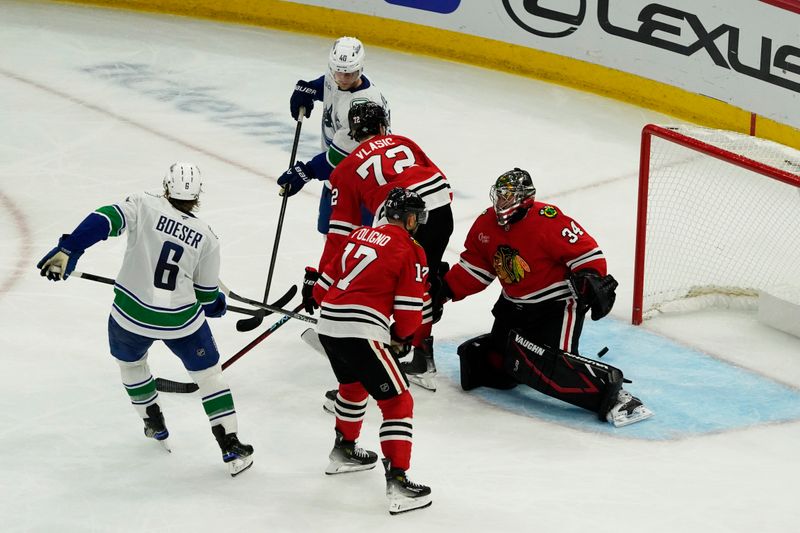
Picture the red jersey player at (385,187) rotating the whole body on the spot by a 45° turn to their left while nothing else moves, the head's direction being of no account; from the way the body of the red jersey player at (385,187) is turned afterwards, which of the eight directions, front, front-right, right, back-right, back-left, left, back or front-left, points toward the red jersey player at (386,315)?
left

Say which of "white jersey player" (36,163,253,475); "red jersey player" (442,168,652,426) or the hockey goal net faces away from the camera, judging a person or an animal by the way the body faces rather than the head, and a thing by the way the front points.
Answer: the white jersey player

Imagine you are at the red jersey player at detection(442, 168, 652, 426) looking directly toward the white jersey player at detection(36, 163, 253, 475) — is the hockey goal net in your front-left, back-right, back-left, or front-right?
back-right

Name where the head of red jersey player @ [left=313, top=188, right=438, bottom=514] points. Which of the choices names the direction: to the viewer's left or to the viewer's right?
to the viewer's right

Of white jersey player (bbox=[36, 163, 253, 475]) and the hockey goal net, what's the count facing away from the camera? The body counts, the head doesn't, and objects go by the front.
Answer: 1

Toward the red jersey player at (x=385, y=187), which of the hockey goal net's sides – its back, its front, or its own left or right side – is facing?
front

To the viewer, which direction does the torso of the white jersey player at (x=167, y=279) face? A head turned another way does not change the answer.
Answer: away from the camera

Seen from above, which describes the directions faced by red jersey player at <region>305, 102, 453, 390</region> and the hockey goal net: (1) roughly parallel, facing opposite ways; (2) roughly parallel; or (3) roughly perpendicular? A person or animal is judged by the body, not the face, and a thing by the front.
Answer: roughly perpendicular

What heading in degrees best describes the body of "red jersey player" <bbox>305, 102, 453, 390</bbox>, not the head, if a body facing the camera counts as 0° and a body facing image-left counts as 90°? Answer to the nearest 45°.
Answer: approximately 135°

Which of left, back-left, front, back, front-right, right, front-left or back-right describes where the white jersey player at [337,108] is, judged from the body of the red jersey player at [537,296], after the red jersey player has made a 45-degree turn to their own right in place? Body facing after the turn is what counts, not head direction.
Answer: front-right

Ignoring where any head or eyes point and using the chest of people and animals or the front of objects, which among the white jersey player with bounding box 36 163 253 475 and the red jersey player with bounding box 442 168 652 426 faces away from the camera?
the white jersey player

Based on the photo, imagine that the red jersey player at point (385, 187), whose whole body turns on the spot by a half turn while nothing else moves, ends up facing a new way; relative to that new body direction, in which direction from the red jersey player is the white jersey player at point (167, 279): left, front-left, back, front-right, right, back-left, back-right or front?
right

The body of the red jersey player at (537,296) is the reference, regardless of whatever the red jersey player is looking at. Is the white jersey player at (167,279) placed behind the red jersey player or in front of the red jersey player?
in front

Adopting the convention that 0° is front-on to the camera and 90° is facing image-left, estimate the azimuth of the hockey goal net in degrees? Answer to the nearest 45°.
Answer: approximately 45°

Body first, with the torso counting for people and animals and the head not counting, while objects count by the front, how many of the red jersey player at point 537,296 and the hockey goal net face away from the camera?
0

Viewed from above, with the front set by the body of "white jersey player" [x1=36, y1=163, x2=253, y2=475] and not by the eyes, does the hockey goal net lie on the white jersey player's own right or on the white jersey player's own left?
on the white jersey player's own right

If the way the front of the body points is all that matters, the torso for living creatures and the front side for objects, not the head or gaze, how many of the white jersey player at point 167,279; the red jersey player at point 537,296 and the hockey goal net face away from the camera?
1
